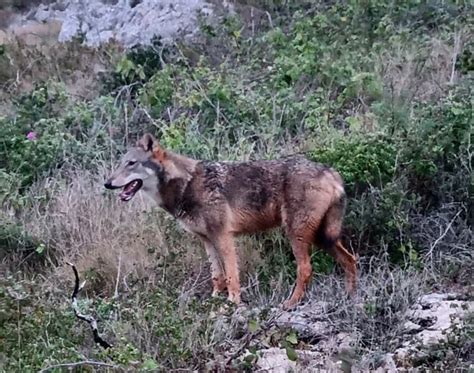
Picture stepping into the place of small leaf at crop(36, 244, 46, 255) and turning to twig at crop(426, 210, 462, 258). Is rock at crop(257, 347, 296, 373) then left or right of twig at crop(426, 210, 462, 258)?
right

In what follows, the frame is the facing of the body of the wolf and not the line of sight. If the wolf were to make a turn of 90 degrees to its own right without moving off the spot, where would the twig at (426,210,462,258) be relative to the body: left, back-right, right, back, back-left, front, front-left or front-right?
right

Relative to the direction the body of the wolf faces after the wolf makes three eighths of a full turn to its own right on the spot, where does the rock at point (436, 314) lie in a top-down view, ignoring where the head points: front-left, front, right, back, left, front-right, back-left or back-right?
right

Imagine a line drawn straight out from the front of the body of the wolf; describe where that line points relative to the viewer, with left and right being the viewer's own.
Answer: facing to the left of the viewer

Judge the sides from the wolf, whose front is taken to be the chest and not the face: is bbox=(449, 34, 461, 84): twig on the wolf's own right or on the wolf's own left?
on the wolf's own right

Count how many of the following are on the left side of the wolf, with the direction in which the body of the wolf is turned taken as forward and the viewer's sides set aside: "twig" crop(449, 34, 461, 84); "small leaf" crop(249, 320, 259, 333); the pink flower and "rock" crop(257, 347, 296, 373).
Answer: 2

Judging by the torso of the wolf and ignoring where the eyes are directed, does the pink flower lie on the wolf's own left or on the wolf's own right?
on the wolf's own right

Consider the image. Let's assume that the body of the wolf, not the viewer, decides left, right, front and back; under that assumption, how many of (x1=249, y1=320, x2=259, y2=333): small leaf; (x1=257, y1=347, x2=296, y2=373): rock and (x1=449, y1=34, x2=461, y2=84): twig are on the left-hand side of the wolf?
2

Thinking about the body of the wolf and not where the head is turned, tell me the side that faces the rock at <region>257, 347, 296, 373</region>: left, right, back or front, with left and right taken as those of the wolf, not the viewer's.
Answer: left

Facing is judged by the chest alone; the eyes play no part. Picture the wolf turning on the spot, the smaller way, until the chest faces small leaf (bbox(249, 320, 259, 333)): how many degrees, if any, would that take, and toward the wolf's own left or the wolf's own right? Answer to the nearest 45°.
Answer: approximately 90° to the wolf's own left

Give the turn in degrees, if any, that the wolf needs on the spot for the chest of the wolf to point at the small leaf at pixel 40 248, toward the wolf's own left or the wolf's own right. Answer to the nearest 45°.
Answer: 0° — it already faces it
